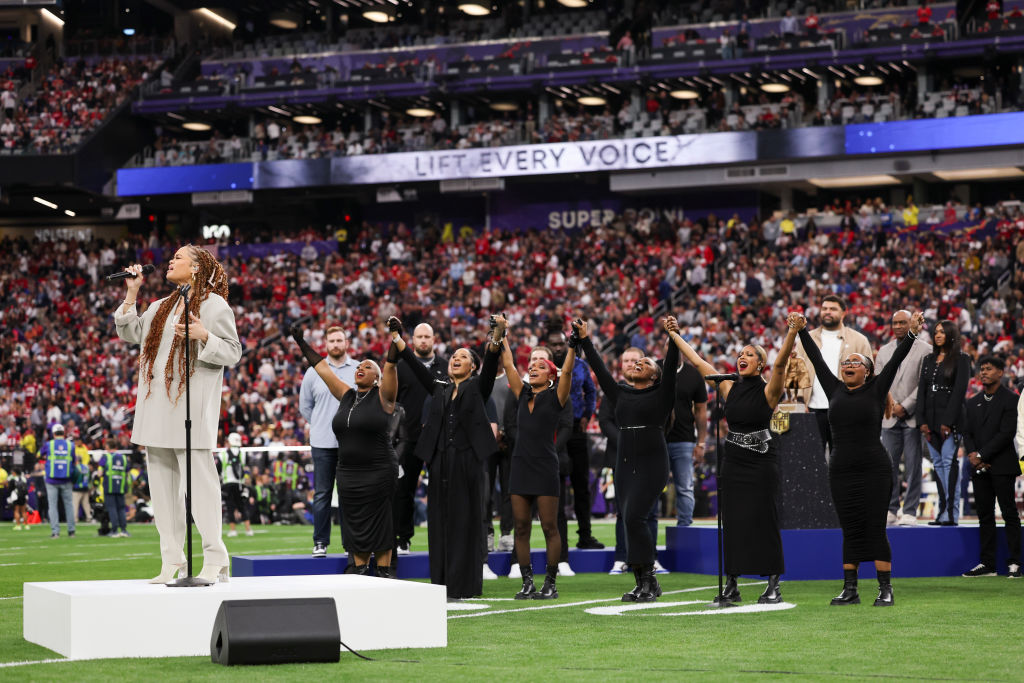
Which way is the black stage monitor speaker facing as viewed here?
away from the camera

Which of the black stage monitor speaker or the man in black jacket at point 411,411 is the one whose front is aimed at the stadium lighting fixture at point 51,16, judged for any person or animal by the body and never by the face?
the black stage monitor speaker

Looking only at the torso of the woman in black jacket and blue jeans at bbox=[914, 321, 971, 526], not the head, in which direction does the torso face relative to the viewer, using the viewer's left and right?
facing the viewer and to the left of the viewer

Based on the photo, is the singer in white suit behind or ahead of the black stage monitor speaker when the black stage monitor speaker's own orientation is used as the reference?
ahead

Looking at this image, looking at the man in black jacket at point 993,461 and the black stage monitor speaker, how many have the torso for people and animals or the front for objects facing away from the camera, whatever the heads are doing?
1

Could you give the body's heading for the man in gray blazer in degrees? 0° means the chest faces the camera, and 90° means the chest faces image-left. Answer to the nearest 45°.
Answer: approximately 45°

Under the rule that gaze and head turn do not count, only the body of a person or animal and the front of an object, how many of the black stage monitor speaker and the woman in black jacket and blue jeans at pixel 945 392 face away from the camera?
1

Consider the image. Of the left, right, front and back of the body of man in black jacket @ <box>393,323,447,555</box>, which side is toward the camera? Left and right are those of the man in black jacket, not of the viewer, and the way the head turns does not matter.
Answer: front

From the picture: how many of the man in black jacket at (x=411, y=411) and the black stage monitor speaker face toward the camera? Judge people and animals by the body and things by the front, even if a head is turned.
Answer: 1

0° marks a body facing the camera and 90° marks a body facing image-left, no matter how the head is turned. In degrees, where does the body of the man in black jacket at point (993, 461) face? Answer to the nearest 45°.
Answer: approximately 45°
